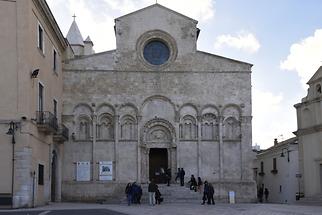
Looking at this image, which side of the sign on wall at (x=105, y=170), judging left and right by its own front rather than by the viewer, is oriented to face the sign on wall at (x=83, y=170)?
right

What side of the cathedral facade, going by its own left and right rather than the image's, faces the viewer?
front

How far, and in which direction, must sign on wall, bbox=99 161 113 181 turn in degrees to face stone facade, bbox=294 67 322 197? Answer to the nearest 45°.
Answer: approximately 90° to its left

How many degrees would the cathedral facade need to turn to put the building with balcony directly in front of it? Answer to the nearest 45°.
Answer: approximately 45° to its right

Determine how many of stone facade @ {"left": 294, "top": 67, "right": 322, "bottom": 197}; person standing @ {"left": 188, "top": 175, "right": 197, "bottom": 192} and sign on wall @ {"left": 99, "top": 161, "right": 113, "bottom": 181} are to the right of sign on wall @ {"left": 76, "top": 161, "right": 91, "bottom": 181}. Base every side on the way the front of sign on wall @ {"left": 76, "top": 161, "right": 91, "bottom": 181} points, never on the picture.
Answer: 0

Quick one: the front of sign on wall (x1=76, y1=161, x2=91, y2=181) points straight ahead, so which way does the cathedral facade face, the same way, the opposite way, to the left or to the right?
the same way

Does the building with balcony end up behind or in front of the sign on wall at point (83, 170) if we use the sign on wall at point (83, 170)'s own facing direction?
in front

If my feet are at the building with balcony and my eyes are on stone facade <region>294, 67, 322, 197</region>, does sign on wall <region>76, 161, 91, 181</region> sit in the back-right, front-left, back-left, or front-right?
front-left

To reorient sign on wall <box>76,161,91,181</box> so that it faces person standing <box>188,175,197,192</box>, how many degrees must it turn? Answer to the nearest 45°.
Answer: approximately 90° to its left

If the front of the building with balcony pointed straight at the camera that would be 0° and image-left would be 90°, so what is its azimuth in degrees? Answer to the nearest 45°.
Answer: approximately 270°

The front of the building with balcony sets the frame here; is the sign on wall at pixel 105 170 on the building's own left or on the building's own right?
on the building's own left

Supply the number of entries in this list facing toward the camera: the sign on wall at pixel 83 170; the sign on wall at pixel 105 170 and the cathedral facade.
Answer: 3

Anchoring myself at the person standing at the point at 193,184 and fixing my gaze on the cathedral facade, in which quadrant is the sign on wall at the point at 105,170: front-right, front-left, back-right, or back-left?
front-left

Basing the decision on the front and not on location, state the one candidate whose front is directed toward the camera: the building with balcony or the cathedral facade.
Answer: the cathedral facade

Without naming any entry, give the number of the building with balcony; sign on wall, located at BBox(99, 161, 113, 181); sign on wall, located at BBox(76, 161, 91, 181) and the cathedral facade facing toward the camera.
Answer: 3

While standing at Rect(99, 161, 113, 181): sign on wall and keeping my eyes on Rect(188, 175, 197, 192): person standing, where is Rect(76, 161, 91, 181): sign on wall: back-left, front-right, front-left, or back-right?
back-right

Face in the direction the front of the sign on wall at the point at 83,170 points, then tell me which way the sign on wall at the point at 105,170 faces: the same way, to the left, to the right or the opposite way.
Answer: the same way
